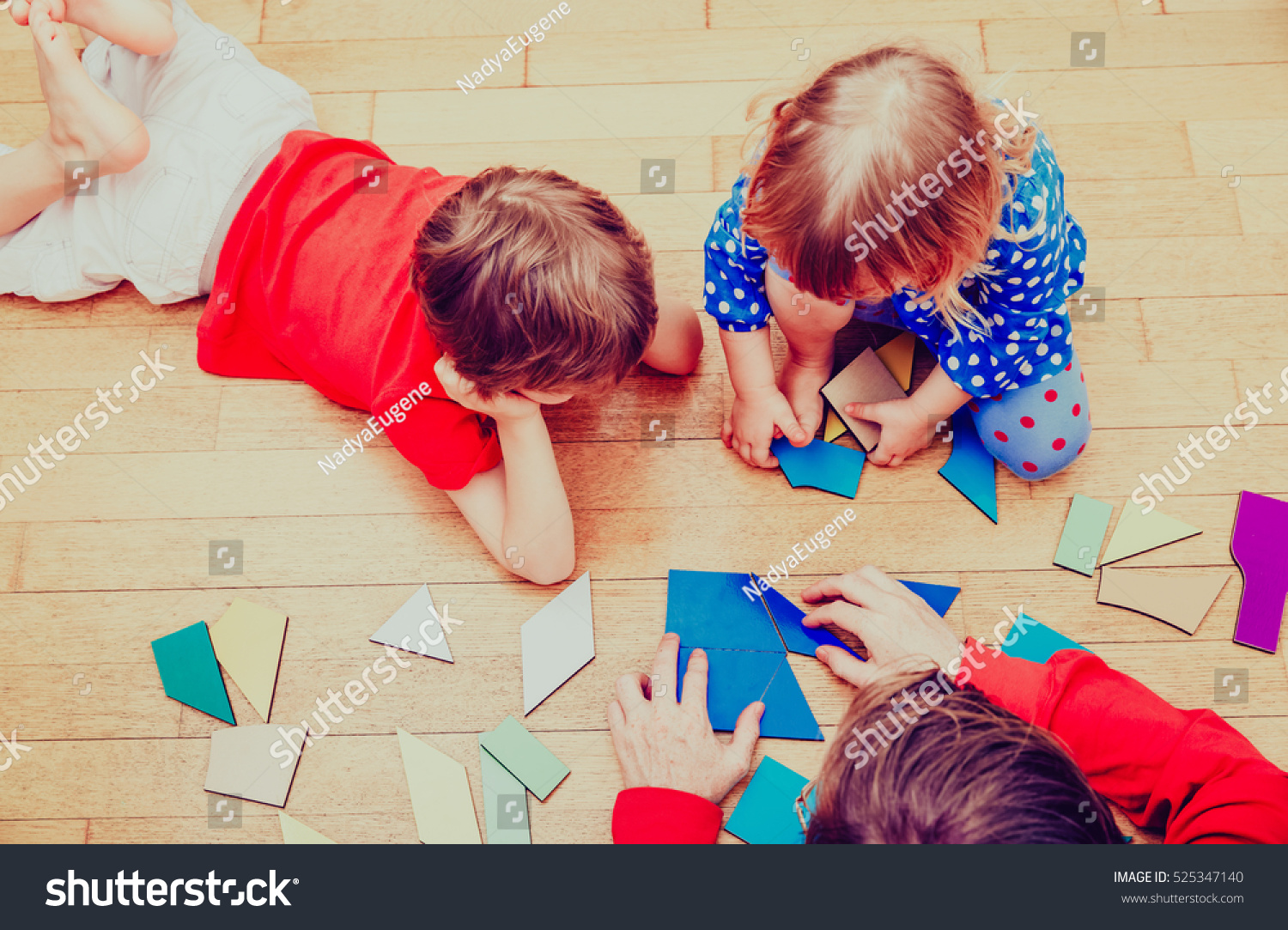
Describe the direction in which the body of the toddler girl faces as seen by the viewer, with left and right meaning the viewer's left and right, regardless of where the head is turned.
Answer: facing the viewer
